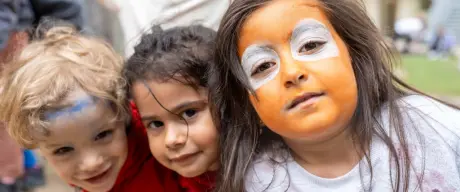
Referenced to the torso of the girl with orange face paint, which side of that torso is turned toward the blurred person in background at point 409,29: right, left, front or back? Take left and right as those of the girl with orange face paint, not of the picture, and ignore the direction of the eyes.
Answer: back

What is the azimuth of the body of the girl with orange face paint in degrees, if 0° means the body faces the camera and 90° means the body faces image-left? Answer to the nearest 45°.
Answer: approximately 0°

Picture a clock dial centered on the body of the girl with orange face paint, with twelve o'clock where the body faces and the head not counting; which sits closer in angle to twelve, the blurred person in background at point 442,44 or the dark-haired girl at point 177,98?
the dark-haired girl

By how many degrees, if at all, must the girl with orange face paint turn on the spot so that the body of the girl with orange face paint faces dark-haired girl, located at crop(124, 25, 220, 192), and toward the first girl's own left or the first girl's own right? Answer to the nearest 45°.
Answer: approximately 90° to the first girl's own right

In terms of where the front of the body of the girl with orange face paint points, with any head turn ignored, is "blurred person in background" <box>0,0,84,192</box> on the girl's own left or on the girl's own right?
on the girl's own right

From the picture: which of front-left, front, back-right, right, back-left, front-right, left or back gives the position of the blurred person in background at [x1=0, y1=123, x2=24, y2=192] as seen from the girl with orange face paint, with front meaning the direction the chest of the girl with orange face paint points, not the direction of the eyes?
right

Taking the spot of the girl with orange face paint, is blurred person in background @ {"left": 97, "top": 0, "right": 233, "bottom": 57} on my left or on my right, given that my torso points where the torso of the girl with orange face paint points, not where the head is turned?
on my right
